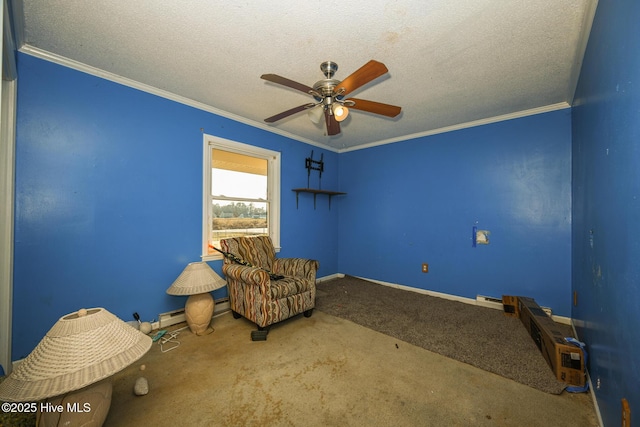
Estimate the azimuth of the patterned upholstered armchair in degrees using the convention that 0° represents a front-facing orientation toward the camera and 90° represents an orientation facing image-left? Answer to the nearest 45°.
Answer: approximately 315°

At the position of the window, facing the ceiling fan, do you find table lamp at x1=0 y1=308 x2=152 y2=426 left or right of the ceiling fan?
right

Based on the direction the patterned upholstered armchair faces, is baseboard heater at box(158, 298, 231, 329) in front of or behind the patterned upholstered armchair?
behind
